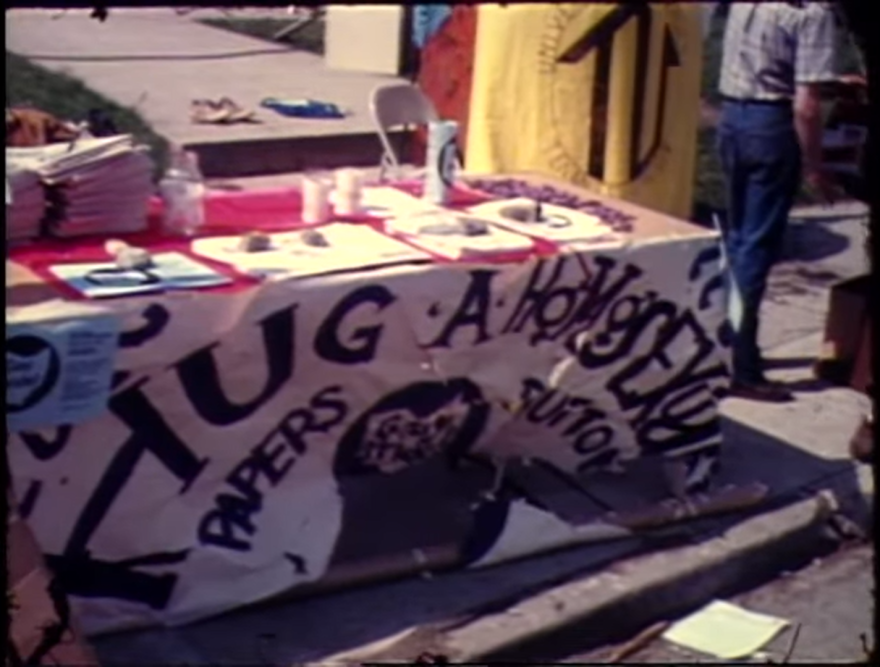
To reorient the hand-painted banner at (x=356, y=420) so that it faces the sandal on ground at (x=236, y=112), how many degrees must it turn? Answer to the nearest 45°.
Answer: approximately 135° to its left

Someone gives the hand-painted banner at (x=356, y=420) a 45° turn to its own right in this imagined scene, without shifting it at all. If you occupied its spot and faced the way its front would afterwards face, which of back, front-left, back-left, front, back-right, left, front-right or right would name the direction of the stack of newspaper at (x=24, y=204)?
right

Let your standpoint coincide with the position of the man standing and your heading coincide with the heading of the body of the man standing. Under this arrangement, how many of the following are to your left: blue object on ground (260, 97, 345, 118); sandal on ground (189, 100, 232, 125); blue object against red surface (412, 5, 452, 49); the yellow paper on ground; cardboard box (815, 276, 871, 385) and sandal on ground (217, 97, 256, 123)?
4

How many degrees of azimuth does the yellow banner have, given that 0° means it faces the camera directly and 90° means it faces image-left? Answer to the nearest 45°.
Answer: approximately 45°

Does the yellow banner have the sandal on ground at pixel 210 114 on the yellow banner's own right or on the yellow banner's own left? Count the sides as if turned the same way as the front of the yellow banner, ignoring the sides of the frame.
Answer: on the yellow banner's own right

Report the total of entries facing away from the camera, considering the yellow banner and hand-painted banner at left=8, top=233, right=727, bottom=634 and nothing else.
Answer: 0

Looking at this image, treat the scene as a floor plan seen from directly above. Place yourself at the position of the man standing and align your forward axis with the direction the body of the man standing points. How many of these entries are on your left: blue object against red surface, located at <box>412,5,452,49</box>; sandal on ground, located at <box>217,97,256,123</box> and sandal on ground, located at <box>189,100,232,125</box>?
3

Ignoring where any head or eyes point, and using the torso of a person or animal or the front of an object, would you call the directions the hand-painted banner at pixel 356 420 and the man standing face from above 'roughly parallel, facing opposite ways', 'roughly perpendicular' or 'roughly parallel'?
roughly perpendicular

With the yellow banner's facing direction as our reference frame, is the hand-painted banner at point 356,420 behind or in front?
in front

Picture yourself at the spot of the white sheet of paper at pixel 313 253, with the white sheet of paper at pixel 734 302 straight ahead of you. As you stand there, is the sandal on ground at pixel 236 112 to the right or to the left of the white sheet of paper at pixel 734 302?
left
